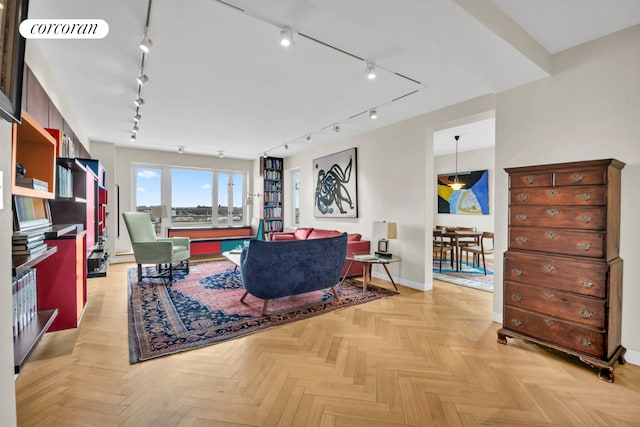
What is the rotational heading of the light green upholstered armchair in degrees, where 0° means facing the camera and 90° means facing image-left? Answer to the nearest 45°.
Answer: approximately 315°

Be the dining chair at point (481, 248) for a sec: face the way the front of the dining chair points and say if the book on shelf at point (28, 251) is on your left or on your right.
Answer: on your left

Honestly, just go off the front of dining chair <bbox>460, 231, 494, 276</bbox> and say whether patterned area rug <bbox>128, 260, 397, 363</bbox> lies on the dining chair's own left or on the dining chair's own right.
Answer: on the dining chair's own left

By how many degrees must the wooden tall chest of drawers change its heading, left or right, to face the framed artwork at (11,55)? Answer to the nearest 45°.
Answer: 0° — it already faces it

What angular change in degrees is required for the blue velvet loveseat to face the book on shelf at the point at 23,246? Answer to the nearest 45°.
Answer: approximately 90° to its left

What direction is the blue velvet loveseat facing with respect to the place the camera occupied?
facing away from the viewer and to the left of the viewer

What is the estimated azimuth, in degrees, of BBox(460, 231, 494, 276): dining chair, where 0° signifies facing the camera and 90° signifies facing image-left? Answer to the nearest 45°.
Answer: approximately 135°

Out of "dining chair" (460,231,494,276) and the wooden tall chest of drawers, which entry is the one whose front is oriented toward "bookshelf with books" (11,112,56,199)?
the wooden tall chest of drawers

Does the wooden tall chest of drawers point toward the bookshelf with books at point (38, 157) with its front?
yes

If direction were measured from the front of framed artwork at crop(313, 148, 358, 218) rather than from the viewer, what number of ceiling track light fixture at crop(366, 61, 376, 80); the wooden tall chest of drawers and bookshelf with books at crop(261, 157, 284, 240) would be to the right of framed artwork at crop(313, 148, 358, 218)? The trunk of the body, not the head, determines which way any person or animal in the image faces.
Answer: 1

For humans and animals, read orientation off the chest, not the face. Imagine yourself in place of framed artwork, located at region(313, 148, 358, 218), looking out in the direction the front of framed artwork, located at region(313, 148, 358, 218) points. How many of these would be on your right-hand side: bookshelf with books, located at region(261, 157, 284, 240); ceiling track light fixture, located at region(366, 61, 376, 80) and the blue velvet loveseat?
1

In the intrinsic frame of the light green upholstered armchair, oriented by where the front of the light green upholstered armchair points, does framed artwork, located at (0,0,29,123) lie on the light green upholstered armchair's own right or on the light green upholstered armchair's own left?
on the light green upholstered armchair's own right

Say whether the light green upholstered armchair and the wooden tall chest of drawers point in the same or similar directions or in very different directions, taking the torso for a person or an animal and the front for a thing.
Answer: very different directions
